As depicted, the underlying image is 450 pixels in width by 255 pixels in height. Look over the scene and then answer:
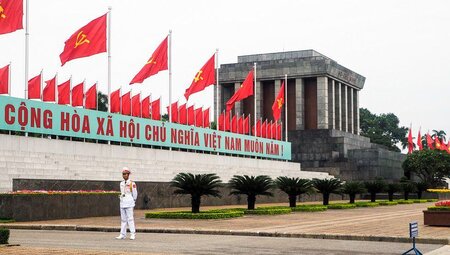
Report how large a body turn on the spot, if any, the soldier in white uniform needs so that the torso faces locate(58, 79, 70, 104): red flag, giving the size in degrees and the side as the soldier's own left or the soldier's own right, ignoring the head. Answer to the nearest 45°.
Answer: approximately 135° to the soldier's own right

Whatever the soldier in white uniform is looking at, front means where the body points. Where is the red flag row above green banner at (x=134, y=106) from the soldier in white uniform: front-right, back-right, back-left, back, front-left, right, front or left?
back-right

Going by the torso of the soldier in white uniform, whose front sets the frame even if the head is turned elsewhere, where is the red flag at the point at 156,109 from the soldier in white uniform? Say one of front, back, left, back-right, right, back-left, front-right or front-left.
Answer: back-right

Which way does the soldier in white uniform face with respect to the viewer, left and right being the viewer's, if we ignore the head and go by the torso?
facing the viewer and to the left of the viewer

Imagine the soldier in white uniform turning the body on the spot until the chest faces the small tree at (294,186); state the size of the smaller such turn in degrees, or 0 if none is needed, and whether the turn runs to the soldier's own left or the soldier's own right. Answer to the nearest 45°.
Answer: approximately 180°

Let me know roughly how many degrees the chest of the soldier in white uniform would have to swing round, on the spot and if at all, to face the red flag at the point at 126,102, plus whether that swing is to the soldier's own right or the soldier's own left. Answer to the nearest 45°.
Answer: approximately 135° to the soldier's own right

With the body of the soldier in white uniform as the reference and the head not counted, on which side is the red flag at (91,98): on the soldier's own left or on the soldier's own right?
on the soldier's own right

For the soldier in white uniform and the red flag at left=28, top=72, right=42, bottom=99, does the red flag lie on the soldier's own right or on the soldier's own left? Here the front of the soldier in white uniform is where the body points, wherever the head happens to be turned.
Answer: on the soldier's own right

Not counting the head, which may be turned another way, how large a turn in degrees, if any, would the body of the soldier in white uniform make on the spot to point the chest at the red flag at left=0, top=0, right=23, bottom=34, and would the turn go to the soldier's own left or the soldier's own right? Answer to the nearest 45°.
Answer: approximately 135° to the soldier's own right

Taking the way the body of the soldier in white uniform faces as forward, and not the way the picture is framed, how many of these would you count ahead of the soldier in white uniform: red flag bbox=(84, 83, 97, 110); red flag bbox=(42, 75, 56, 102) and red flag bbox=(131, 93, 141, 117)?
0

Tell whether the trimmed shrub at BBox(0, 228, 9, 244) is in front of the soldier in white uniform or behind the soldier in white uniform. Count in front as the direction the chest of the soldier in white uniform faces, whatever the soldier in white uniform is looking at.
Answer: in front

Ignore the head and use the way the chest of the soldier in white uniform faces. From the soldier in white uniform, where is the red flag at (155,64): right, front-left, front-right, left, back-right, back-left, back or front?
back-right

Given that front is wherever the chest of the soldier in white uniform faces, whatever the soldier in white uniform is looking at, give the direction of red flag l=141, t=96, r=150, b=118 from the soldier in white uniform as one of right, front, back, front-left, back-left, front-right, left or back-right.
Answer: back-right
